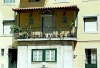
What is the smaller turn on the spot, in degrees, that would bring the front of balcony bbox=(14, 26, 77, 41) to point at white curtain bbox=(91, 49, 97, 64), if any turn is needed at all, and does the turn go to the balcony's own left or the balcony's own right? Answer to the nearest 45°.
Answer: approximately 90° to the balcony's own left

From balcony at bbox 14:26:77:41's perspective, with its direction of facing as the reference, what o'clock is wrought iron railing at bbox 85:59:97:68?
The wrought iron railing is roughly at 9 o'clock from the balcony.

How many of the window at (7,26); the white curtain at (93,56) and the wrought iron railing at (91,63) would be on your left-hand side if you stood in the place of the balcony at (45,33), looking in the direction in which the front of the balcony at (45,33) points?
2

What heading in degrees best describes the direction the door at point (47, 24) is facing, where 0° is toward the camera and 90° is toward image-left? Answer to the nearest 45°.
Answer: approximately 0°

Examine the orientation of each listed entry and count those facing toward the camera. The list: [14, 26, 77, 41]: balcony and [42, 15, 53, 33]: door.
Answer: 2

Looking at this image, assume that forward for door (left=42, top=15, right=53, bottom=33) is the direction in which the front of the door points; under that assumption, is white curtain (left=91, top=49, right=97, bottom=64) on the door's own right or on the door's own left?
on the door's own left

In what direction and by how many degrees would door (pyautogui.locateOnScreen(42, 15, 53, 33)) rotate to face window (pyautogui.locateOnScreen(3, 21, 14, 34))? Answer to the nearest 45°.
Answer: approximately 90° to its right

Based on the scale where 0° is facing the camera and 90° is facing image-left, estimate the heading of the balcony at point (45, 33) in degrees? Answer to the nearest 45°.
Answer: approximately 0°

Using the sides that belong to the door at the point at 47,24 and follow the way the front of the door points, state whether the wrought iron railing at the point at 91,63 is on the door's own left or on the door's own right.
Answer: on the door's own left
